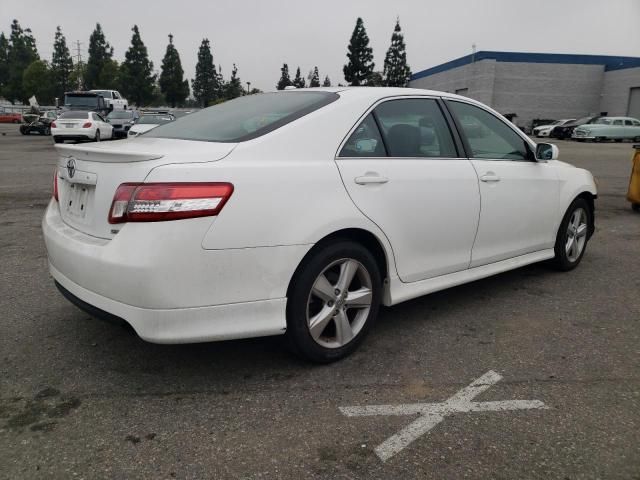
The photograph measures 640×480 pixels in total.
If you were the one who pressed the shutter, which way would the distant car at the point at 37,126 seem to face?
facing the viewer and to the left of the viewer

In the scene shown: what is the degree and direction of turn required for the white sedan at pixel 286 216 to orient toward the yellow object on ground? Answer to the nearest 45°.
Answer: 0° — it already faces it

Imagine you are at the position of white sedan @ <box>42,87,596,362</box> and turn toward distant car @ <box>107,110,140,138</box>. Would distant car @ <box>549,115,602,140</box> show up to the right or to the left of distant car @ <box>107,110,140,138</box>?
right

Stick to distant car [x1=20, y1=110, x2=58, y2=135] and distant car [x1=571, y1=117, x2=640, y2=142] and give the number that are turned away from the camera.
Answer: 0

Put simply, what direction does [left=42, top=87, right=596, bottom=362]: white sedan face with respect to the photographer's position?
facing away from the viewer and to the right of the viewer
